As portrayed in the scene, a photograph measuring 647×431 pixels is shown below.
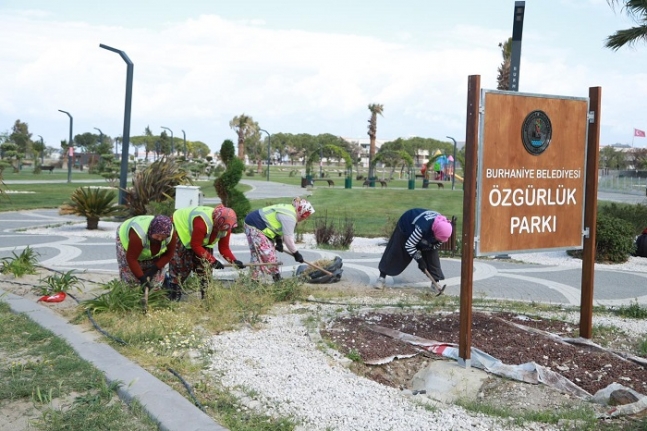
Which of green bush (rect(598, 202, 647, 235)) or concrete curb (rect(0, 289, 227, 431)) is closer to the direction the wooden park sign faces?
the concrete curb

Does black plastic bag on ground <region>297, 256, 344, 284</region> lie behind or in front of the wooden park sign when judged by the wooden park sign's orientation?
behind

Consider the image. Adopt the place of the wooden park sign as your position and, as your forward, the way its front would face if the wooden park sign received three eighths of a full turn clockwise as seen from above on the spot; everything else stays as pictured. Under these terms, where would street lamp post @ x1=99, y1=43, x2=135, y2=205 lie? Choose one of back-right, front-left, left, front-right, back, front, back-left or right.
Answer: front-right

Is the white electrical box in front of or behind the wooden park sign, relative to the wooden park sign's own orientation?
behind

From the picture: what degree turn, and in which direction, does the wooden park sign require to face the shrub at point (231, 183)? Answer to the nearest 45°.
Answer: approximately 180°

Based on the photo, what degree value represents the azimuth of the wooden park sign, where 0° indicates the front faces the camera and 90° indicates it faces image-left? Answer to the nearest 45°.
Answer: approximately 315°

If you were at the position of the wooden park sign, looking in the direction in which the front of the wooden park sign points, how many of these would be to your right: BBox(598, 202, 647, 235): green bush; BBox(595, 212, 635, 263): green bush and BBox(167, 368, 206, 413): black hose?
1

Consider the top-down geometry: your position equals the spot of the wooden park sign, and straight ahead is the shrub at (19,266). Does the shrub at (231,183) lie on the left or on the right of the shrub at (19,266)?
right

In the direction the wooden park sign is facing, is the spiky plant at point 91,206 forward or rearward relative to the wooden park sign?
rearward

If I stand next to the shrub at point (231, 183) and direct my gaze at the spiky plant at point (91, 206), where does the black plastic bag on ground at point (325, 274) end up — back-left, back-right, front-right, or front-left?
back-left

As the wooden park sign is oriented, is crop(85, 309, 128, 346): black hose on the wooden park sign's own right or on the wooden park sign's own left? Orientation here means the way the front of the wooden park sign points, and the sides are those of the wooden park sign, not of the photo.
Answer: on the wooden park sign's own right

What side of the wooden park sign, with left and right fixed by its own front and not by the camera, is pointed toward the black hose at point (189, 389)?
right

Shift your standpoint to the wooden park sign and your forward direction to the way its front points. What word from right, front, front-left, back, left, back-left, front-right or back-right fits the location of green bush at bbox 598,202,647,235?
back-left

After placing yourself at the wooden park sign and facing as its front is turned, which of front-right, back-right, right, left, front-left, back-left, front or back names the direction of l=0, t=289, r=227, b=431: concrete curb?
right

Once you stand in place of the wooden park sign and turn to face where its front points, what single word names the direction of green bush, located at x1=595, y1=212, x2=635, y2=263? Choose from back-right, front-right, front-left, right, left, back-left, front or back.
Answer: back-left
